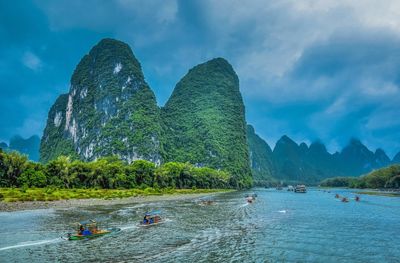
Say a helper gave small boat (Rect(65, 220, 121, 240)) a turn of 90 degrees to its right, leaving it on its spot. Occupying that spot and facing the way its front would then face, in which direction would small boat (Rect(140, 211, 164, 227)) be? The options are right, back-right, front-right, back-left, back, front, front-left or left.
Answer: left

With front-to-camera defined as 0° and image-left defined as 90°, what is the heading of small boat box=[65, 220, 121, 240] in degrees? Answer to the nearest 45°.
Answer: approximately 225°
